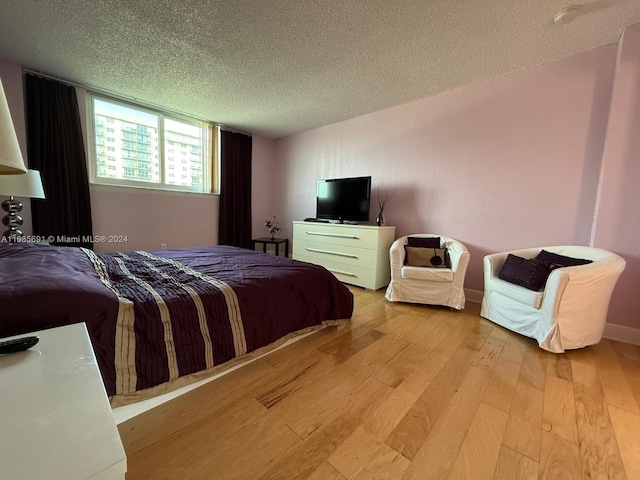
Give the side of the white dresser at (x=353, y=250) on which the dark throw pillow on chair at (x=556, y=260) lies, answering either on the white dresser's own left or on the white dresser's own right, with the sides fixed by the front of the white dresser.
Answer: on the white dresser's own left

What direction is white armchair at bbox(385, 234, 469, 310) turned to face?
toward the camera

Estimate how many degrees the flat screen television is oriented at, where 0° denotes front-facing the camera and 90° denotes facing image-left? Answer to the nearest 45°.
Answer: approximately 45°

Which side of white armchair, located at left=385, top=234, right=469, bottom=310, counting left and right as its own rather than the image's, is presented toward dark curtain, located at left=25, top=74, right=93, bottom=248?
right

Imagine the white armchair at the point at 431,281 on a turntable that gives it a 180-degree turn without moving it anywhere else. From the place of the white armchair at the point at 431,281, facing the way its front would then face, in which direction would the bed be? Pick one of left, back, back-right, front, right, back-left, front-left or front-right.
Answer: back-left

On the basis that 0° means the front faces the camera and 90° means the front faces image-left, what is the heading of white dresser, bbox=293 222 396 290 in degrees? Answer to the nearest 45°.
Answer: approximately 45°

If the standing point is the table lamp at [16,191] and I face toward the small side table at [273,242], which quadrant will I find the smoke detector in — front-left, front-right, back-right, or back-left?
front-right

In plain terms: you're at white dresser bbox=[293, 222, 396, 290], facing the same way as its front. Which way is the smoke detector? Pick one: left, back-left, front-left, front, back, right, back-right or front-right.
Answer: left

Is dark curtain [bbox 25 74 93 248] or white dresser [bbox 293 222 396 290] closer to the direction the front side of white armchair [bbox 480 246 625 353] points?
the dark curtain

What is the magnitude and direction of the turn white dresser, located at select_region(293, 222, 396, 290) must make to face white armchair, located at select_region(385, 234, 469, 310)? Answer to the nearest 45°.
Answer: approximately 90° to its left

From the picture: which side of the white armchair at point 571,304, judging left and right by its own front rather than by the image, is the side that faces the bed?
front

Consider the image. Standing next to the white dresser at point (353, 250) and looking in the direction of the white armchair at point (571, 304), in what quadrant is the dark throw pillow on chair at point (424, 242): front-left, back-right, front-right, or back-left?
front-left

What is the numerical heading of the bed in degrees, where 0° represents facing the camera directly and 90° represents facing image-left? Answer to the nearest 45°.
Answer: approximately 225°
